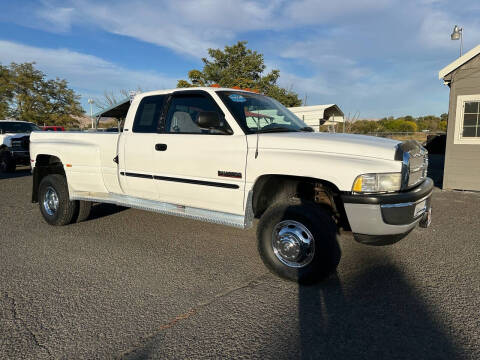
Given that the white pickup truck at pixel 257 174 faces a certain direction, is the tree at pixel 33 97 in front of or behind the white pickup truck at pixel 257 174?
behind

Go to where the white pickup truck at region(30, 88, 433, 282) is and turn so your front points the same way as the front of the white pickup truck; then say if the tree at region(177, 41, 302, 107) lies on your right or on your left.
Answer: on your left

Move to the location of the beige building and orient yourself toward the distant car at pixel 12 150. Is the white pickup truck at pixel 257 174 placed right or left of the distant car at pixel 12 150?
left

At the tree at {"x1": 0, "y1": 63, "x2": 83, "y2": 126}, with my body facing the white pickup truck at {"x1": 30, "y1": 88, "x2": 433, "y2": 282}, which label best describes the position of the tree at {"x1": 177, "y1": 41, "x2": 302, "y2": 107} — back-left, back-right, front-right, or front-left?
front-left

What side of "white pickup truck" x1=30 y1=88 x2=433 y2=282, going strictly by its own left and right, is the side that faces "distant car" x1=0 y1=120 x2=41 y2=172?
back

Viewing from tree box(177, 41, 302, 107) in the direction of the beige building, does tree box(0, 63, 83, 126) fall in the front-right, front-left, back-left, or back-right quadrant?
back-right

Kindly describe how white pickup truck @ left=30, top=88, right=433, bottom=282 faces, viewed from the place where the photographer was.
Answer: facing the viewer and to the right of the viewer

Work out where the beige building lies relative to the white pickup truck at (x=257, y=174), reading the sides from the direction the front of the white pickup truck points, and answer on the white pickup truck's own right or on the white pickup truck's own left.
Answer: on the white pickup truck's own left
